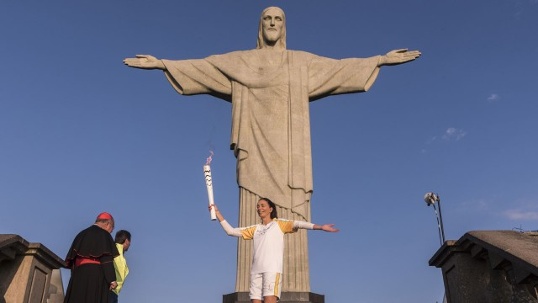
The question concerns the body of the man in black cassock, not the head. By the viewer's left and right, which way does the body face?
facing away from the viewer and to the right of the viewer

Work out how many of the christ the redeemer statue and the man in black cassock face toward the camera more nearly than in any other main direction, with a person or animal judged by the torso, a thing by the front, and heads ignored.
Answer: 1

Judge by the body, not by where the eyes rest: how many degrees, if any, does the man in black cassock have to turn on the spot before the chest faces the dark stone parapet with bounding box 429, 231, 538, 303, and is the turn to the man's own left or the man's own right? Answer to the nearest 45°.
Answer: approximately 45° to the man's own right

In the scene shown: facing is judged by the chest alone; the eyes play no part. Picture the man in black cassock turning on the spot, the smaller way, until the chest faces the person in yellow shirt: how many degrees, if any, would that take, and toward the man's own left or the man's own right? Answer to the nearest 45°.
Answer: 0° — they already face them

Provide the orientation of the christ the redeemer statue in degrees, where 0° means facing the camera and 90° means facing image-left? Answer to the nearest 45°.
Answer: approximately 0°

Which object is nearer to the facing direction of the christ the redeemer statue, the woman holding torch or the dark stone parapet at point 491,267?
the woman holding torch
